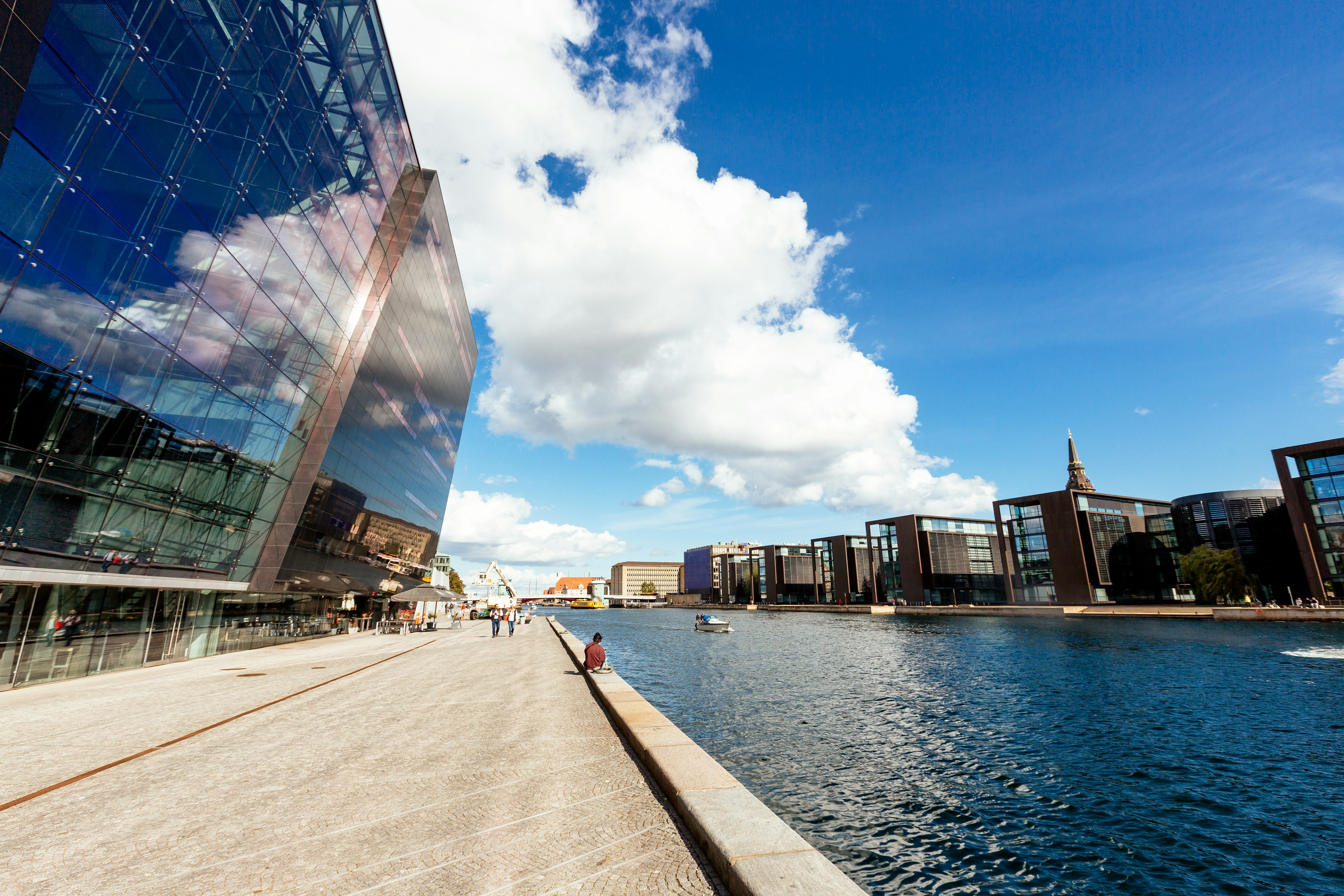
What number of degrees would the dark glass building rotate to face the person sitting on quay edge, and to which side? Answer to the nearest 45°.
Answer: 0° — it already faces them

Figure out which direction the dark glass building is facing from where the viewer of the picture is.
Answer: facing the viewer and to the right of the viewer
